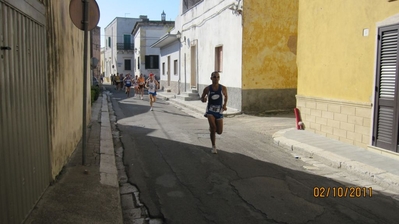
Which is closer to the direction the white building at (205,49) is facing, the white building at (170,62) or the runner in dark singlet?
the runner in dark singlet

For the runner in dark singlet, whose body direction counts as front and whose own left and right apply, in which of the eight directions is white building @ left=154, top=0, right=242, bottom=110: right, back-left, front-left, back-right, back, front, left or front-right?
back

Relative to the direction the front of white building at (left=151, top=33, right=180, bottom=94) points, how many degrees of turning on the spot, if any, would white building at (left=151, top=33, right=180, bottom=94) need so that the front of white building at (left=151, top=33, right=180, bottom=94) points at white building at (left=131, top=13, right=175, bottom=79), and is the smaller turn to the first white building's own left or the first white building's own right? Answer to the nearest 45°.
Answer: approximately 135° to the first white building's own right

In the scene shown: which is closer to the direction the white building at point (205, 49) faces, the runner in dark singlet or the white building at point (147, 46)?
the runner in dark singlet

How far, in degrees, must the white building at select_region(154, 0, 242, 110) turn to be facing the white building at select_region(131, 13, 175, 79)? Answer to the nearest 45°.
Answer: approximately 135° to its right

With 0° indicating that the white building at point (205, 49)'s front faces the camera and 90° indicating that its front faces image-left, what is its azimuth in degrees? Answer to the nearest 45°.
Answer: approximately 45°

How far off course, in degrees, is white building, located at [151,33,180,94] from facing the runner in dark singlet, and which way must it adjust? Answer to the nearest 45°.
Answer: approximately 45° to its left

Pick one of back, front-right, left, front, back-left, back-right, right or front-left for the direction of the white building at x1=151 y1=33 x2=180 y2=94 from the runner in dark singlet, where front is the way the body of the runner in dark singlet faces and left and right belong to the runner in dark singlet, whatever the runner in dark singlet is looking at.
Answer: back

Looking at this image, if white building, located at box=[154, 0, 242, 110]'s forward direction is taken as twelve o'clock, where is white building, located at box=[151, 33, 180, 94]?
white building, located at box=[151, 33, 180, 94] is roughly at 4 o'clock from white building, located at box=[154, 0, 242, 110].
